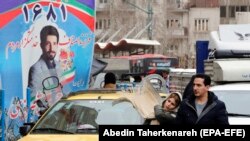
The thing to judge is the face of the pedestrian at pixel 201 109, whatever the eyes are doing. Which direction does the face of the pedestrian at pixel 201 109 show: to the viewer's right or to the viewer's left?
to the viewer's left

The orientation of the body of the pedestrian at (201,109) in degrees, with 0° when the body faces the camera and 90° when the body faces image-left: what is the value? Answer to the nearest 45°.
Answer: approximately 45°

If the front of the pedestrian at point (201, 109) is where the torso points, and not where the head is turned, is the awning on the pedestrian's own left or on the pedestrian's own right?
on the pedestrian's own right

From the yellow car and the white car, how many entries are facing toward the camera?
2
